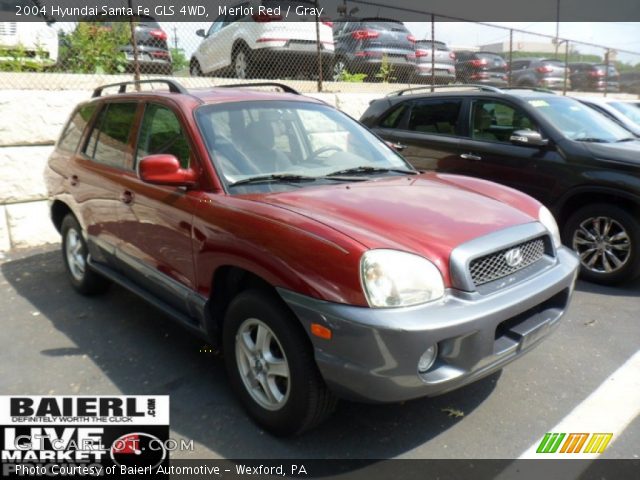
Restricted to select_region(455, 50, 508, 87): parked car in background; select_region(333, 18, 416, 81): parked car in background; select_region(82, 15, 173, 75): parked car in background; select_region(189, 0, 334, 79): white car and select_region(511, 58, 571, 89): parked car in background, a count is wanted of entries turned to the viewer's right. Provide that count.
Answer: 0

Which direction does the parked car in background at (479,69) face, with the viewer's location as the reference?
facing away from the viewer and to the left of the viewer

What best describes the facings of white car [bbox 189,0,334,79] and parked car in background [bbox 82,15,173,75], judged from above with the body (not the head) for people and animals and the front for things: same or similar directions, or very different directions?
same or similar directions

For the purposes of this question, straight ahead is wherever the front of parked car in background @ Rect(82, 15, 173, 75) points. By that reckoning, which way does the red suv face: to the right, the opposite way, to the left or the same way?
the opposite way

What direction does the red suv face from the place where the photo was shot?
facing the viewer and to the right of the viewer

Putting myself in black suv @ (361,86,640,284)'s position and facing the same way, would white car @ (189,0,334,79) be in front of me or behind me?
behind

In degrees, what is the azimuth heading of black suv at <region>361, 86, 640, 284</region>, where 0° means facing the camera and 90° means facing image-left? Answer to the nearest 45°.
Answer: approximately 315°

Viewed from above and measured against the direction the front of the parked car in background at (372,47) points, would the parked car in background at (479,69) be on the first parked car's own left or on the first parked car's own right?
on the first parked car's own right

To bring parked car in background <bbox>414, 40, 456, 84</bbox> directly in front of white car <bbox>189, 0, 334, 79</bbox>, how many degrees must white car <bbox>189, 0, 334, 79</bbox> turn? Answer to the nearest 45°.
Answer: approximately 90° to its right

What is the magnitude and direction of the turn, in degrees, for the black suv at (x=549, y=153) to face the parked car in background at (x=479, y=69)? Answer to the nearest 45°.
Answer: approximately 135° to its left

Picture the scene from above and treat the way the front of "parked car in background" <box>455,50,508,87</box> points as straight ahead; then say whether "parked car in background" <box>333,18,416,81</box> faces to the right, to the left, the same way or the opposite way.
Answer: the same way

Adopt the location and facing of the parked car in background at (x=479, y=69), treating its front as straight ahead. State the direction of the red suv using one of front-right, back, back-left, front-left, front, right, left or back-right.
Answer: back-left
